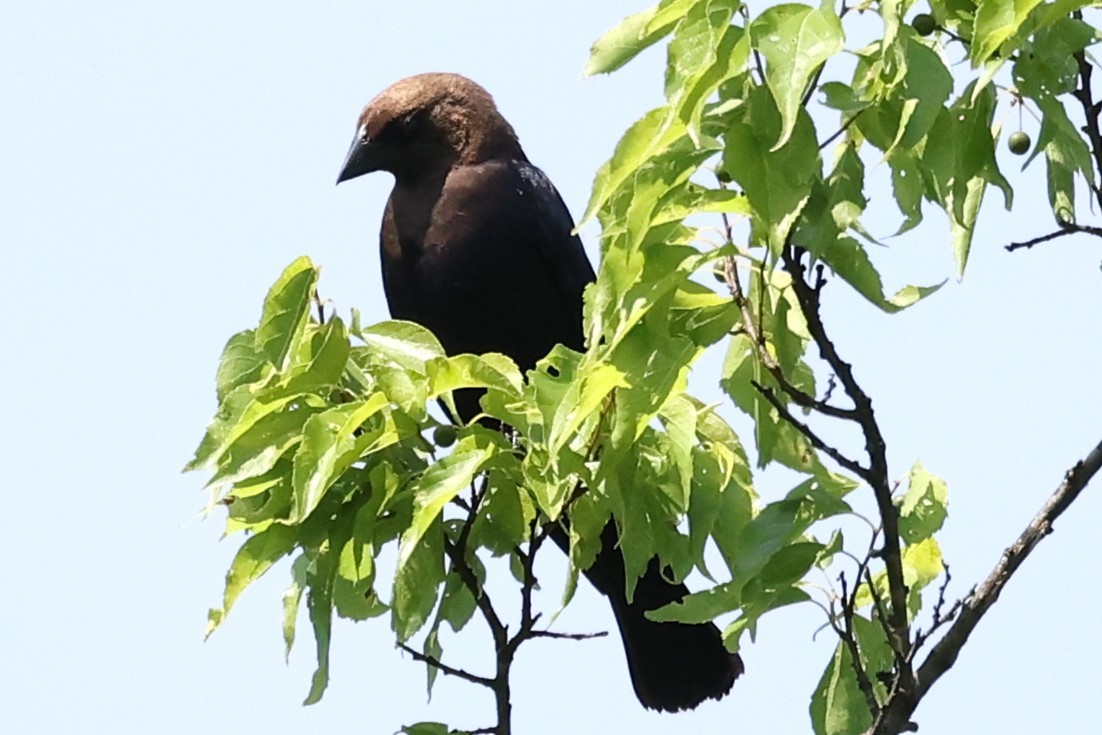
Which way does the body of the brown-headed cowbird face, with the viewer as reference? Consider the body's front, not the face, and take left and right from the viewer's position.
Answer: facing the viewer and to the left of the viewer
